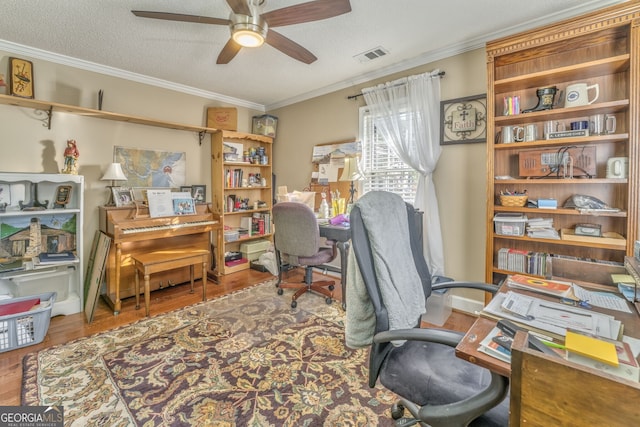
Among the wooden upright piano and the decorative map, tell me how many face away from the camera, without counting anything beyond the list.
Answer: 0

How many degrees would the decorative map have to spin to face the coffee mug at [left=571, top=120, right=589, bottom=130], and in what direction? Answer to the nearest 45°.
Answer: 0° — it already faces it

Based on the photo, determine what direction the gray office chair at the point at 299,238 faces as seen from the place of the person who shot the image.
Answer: facing away from the viewer and to the right of the viewer

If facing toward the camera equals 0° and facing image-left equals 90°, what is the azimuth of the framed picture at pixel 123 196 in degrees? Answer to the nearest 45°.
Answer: approximately 315°

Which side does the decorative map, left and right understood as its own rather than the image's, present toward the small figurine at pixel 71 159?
right

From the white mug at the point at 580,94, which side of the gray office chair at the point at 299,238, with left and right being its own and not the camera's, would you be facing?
right

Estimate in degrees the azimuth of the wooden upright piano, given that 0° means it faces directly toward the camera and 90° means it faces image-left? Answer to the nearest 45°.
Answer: approximately 315°

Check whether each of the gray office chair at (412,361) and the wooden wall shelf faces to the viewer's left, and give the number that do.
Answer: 0

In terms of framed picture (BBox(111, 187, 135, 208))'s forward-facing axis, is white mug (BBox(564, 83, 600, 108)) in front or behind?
in front

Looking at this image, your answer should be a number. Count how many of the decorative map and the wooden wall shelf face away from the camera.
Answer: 0

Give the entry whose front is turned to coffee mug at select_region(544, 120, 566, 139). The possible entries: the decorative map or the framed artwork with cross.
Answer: the decorative map

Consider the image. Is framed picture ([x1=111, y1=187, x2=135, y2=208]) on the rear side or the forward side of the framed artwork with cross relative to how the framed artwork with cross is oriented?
on the forward side

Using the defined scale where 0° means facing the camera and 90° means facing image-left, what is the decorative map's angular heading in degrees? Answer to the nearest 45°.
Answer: approximately 315°
